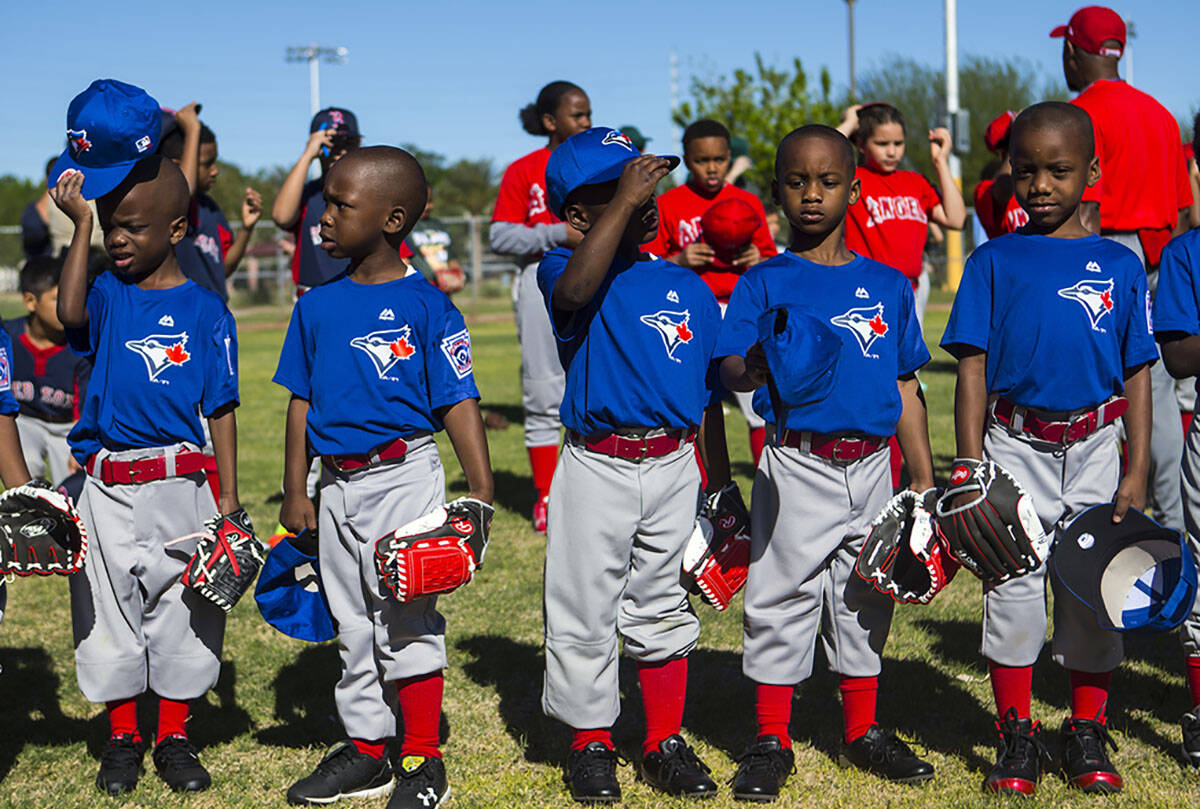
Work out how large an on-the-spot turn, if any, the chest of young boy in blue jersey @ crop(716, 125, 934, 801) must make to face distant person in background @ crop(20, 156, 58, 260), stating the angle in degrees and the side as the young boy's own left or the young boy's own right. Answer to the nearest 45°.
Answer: approximately 135° to the young boy's own right

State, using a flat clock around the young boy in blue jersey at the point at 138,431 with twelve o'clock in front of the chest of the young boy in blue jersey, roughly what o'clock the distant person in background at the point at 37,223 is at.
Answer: The distant person in background is roughly at 6 o'clock from the young boy in blue jersey.

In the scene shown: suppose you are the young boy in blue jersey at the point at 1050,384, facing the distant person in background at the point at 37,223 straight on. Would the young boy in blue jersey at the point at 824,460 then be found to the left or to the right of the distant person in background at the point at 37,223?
left

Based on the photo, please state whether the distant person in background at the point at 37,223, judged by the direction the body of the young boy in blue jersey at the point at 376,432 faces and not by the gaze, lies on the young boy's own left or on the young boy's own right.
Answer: on the young boy's own right

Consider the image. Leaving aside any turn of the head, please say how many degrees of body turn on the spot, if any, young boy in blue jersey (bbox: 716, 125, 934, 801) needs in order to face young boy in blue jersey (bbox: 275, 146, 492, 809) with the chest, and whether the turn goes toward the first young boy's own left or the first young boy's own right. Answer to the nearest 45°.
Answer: approximately 90° to the first young boy's own right

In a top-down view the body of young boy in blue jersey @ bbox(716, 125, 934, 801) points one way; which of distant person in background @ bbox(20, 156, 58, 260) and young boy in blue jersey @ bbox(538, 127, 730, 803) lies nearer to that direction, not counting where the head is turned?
the young boy in blue jersey

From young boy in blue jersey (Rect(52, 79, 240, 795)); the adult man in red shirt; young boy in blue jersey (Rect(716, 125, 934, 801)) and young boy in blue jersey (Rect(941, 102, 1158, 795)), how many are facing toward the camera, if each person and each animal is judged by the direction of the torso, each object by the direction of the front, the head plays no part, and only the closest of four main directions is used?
3

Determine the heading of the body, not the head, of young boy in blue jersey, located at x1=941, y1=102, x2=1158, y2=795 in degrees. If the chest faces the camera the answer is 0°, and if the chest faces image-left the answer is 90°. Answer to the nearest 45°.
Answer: approximately 0°
